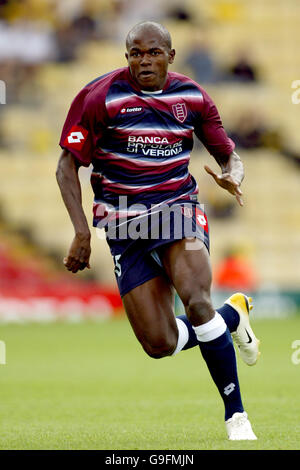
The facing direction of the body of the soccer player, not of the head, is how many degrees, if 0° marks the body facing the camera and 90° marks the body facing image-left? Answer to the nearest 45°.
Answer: approximately 0°
